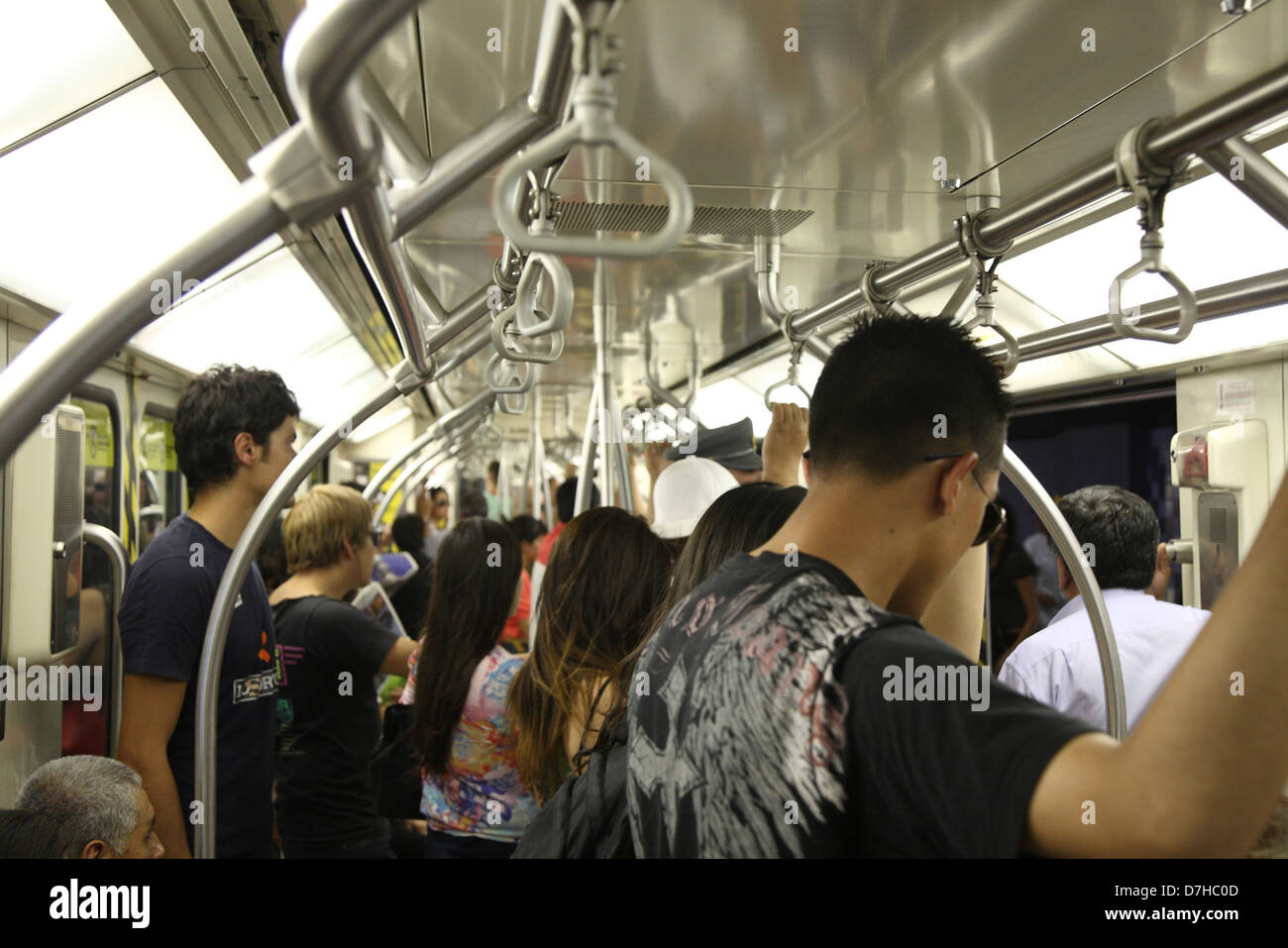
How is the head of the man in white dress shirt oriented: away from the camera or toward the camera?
away from the camera

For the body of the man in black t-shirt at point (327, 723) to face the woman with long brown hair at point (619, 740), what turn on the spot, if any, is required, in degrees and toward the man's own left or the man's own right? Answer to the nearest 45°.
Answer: approximately 135° to the man's own right

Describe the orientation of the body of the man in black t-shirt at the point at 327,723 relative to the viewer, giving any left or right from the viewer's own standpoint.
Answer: facing away from the viewer and to the right of the viewer

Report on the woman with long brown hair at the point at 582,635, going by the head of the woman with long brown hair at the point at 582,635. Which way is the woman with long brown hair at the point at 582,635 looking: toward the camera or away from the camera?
away from the camera

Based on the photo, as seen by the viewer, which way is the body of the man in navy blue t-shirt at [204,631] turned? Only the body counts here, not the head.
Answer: to the viewer's right

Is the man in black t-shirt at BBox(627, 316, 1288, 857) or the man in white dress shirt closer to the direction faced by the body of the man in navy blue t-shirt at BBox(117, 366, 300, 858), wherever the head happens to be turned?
the man in white dress shirt

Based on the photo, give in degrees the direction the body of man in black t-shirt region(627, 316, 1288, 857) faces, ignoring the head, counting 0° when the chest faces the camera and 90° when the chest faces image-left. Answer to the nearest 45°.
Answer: approximately 225°

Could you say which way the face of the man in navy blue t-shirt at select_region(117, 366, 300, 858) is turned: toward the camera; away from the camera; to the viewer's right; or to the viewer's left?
to the viewer's right

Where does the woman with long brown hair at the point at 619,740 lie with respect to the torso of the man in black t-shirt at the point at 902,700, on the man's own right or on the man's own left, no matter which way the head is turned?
on the man's own left

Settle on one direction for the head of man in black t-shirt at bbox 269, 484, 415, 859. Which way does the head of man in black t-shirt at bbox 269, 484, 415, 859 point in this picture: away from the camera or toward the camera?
away from the camera
